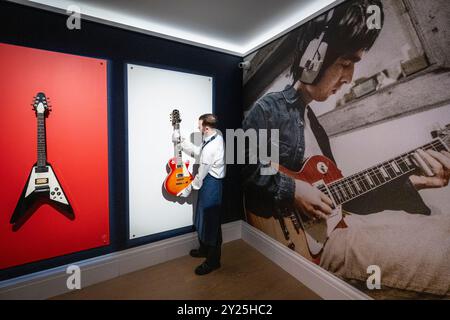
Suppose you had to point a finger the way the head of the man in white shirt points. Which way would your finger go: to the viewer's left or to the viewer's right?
to the viewer's left

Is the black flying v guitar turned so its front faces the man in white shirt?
no

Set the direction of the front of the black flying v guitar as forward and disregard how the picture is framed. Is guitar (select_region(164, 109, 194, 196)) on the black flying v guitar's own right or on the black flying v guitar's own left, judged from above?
on the black flying v guitar's own left

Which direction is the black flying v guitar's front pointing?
toward the camera
